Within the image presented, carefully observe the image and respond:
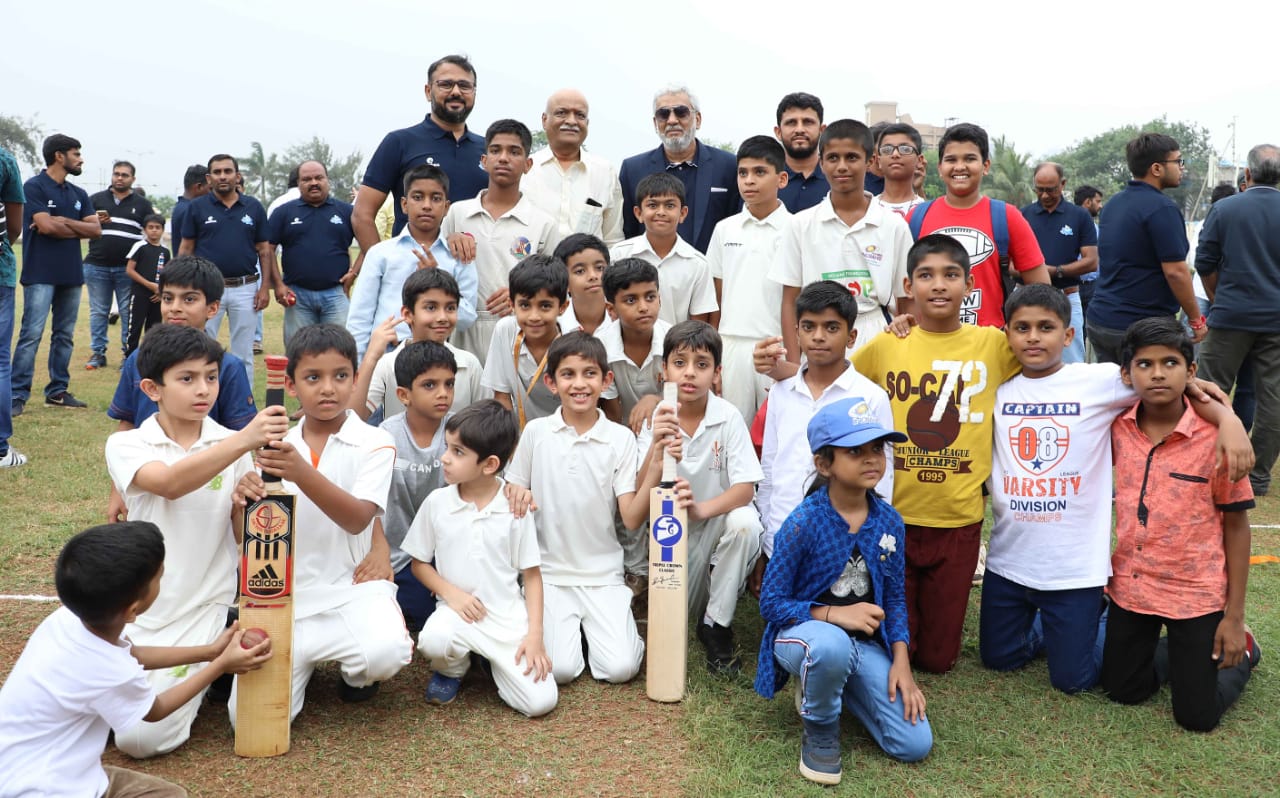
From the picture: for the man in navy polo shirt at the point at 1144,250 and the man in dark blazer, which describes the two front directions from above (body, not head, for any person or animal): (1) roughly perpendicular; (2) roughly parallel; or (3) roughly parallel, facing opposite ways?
roughly perpendicular

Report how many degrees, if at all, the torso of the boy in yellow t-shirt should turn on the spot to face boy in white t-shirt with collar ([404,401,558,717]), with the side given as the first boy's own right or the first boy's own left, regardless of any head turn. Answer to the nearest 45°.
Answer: approximately 45° to the first boy's own right

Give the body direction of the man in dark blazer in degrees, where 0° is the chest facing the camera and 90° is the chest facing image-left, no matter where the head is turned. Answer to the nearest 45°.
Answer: approximately 0°

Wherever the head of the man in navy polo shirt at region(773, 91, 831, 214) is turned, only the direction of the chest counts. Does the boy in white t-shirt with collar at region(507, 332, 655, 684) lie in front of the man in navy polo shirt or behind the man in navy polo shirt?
in front

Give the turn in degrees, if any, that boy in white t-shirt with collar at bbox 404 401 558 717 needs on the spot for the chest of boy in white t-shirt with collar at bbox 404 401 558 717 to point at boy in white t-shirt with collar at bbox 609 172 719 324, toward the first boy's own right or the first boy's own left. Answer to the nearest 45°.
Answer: approximately 135° to the first boy's own left

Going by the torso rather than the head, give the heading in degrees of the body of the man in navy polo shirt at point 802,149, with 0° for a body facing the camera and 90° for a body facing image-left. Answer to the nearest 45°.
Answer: approximately 0°

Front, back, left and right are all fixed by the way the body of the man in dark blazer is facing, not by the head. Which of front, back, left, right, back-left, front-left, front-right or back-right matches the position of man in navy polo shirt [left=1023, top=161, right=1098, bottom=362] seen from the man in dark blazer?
back-left

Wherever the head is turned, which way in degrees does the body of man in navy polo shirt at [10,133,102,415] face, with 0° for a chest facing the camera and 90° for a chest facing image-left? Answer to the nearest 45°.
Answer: approximately 315°
